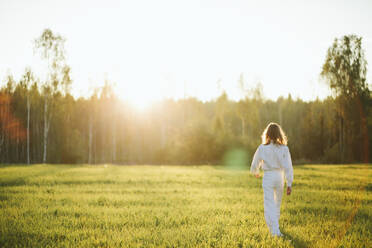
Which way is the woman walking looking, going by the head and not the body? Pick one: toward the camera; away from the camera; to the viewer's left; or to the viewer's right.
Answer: away from the camera

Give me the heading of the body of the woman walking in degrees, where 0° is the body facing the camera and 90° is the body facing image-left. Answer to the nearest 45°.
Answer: approximately 180°

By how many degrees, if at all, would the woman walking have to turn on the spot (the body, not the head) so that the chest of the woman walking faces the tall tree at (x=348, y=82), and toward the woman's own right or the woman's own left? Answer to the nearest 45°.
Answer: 0° — they already face it
